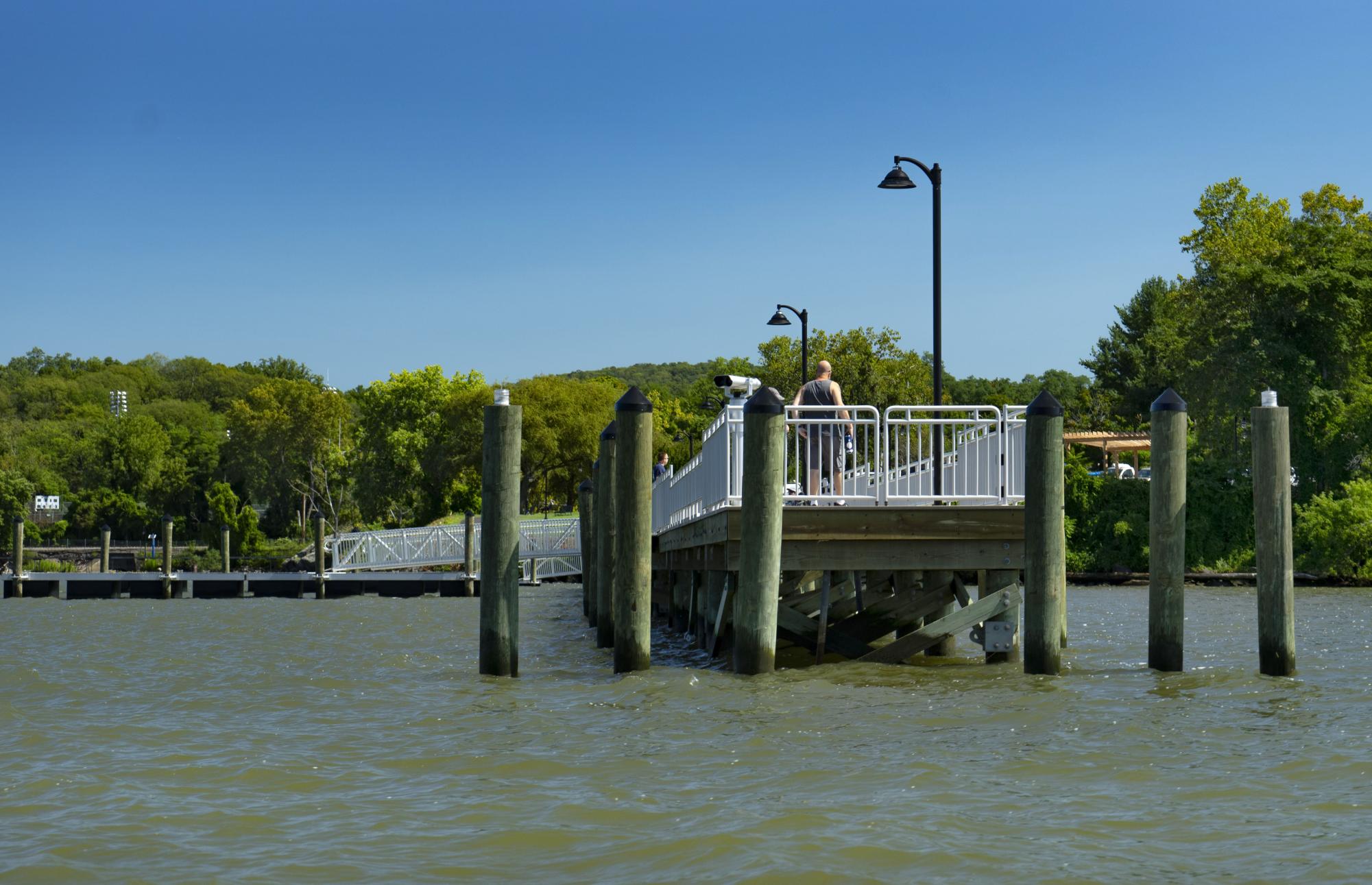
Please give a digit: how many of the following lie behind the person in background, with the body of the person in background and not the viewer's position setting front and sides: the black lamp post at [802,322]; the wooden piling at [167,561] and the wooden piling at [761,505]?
1

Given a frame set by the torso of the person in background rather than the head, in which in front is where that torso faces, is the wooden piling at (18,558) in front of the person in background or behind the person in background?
in front

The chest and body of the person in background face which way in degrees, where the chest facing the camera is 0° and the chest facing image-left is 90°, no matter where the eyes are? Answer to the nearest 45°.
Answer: approximately 180°

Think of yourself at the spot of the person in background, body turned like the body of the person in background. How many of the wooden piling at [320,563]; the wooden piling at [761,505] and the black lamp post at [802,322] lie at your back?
1

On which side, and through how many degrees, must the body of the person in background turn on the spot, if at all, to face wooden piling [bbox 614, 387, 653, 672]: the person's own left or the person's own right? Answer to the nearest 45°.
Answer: approximately 135° to the person's own left

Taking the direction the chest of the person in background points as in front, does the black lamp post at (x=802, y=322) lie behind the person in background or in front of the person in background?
in front

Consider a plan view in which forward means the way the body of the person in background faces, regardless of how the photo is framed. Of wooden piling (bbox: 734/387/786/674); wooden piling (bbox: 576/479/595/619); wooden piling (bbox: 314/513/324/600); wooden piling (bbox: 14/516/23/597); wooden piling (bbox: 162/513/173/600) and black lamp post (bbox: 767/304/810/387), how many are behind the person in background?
1

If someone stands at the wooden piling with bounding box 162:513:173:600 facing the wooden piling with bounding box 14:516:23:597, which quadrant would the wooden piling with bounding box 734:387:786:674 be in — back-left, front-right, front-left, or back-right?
back-left

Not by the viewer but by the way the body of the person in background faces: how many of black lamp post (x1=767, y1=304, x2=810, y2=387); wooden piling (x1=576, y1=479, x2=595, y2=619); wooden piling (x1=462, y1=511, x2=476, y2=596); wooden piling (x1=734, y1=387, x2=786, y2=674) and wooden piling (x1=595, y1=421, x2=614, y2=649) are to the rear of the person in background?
1
